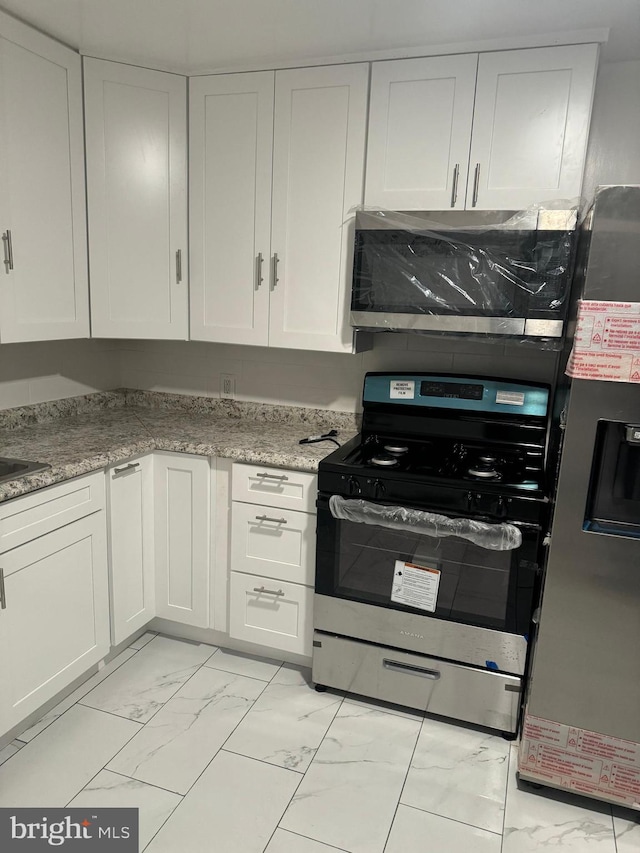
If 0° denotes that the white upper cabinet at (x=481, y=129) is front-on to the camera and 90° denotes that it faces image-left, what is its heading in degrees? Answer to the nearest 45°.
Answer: approximately 0°

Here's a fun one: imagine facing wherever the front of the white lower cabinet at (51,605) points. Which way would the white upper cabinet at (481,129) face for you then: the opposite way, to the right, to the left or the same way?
to the right

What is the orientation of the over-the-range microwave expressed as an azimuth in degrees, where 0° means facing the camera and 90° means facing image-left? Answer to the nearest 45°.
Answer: approximately 0°
